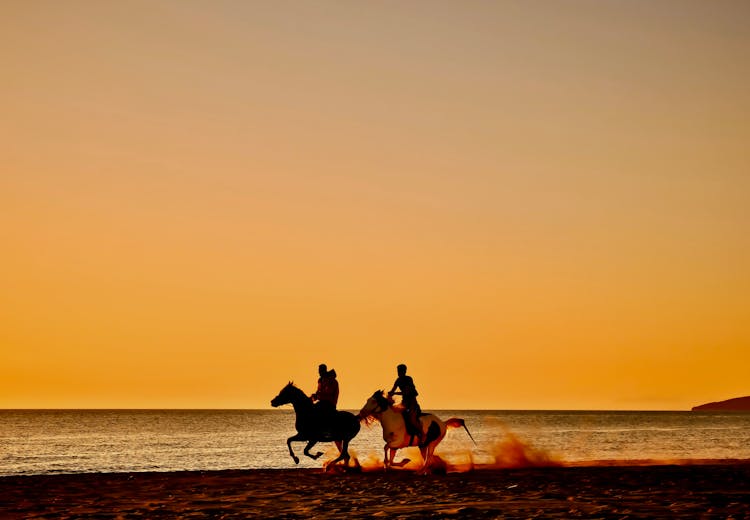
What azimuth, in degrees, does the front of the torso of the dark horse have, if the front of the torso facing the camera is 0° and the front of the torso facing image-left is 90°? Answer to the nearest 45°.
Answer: approximately 90°

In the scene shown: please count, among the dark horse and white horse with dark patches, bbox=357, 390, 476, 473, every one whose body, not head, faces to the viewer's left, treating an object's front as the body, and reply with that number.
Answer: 2

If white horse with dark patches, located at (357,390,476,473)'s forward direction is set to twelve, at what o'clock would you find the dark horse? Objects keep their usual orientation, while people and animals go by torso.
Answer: The dark horse is roughly at 1 o'clock from the white horse with dark patches.

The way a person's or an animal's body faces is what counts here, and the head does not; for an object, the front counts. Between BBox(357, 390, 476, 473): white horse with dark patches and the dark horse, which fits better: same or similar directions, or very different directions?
same or similar directions

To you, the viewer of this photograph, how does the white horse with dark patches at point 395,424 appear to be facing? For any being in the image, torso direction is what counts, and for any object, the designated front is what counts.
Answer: facing to the left of the viewer

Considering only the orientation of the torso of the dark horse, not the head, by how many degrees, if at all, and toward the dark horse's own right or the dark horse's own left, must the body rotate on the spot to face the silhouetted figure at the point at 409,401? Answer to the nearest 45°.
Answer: approximately 135° to the dark horse's own left

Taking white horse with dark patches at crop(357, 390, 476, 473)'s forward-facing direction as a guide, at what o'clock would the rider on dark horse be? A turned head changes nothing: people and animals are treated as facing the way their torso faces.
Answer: The rider on dark horse is roughly at 1 o'clock from the white horse with dark patches.

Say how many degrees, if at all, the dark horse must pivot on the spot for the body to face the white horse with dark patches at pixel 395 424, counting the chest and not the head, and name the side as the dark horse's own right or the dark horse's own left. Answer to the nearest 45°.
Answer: approximately 135° to the dark horse's own left
